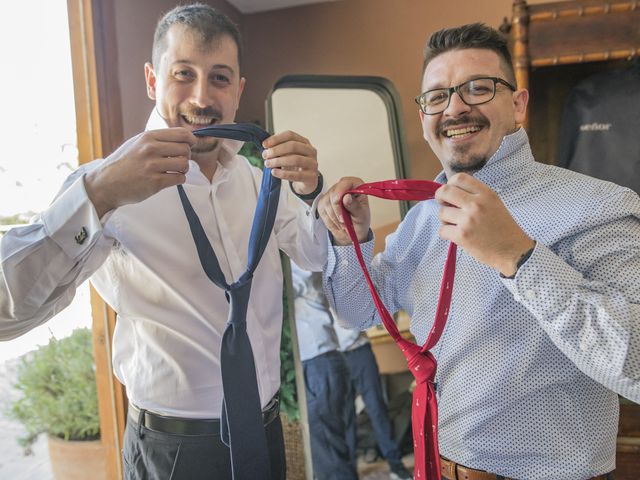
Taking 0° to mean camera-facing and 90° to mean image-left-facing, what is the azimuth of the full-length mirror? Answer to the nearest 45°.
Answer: approximately 0°

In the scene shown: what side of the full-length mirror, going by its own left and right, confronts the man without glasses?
front

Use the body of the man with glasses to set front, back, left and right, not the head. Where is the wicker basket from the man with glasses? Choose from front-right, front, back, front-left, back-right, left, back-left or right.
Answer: right

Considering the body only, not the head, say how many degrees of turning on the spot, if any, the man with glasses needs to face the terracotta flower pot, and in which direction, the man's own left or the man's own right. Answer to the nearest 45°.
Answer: approximately 45° to the man's own right

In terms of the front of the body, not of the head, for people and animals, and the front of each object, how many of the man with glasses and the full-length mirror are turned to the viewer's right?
0

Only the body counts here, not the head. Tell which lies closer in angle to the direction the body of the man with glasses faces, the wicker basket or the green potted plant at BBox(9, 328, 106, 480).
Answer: the green potted plant

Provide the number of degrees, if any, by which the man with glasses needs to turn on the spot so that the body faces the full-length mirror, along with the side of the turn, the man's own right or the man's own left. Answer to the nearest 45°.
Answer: approximately 135° to the man's own right

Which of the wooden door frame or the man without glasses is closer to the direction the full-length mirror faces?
the man without glasses

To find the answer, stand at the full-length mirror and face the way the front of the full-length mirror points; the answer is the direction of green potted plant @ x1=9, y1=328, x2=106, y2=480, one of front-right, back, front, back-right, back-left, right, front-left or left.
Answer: front-right

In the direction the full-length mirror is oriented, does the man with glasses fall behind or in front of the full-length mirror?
in front
